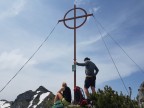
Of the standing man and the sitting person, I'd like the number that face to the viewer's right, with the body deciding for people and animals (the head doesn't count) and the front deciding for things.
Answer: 0

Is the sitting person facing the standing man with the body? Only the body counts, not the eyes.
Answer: no

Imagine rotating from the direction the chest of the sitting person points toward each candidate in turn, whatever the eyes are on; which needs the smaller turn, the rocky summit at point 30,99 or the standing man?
the rocky summit

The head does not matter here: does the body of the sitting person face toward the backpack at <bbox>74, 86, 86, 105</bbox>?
no

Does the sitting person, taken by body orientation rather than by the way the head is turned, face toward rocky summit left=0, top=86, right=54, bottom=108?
no

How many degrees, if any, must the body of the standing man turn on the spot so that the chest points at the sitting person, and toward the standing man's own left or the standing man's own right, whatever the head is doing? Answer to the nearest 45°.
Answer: approximately 45° to the standing man's own left

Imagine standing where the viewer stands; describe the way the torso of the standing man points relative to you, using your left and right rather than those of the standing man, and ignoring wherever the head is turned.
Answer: facing away from the viewer and to the left of the viewer
